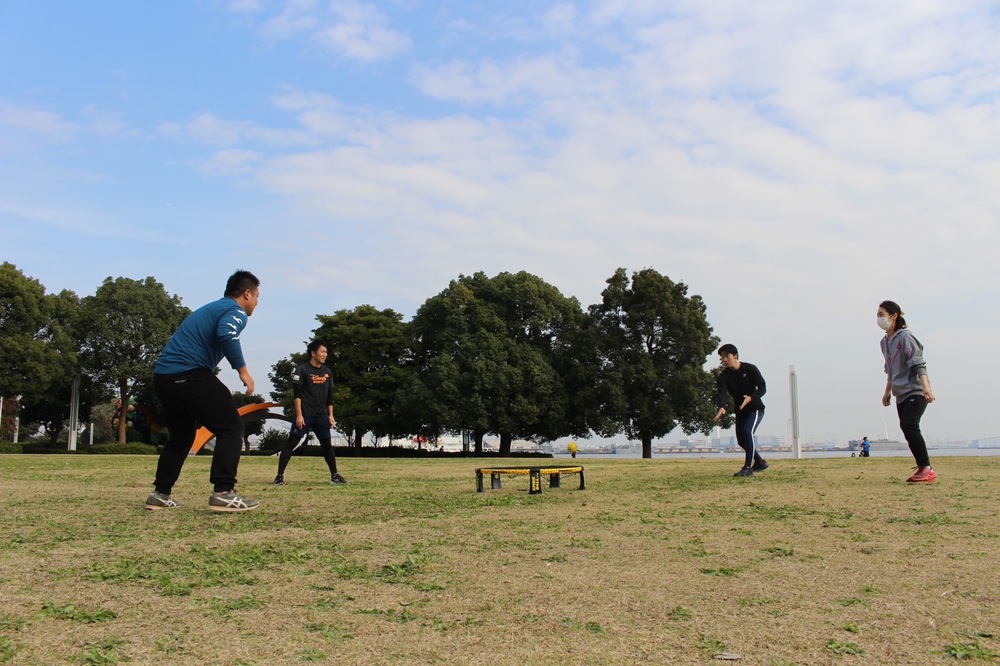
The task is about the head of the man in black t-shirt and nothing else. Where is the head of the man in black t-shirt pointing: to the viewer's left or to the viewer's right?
to the viewer's right

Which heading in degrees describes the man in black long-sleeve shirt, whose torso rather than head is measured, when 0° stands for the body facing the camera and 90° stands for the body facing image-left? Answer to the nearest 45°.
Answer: approximately 45°

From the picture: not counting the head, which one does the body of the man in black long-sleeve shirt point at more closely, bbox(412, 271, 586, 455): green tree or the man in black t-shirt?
the man in black t-shirt

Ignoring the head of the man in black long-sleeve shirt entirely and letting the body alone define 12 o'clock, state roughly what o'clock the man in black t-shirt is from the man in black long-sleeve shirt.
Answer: The man in black t-shirt is roughly at 1 o'clock from the man in black long-sleeve shirt.

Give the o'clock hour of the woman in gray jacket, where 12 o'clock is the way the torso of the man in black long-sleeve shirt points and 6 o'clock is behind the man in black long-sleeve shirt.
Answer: The woman in gray jacket is roughly at 9 o'clock from the man in black long-sleeve shirt.

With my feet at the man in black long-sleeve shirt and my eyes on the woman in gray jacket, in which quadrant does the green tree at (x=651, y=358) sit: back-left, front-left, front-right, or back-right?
back-left

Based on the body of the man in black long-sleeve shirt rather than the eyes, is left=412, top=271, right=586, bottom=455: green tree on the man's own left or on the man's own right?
on the man's own right

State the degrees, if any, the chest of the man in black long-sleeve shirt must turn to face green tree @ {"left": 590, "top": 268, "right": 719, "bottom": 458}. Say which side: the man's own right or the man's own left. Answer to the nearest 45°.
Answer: approximately 135° to the man's own right

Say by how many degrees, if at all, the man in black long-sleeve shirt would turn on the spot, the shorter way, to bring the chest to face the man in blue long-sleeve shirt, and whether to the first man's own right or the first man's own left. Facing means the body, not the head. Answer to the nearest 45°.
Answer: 0° — they already face them
